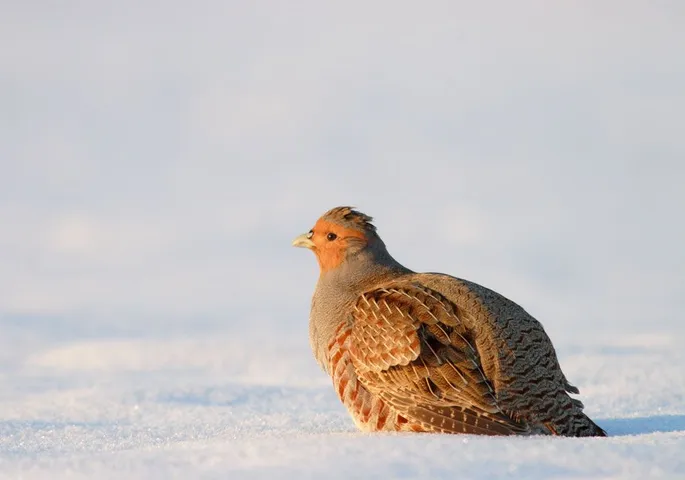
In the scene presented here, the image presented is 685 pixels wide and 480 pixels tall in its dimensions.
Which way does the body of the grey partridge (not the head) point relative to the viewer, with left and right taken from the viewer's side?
facing to the left of the viewer
